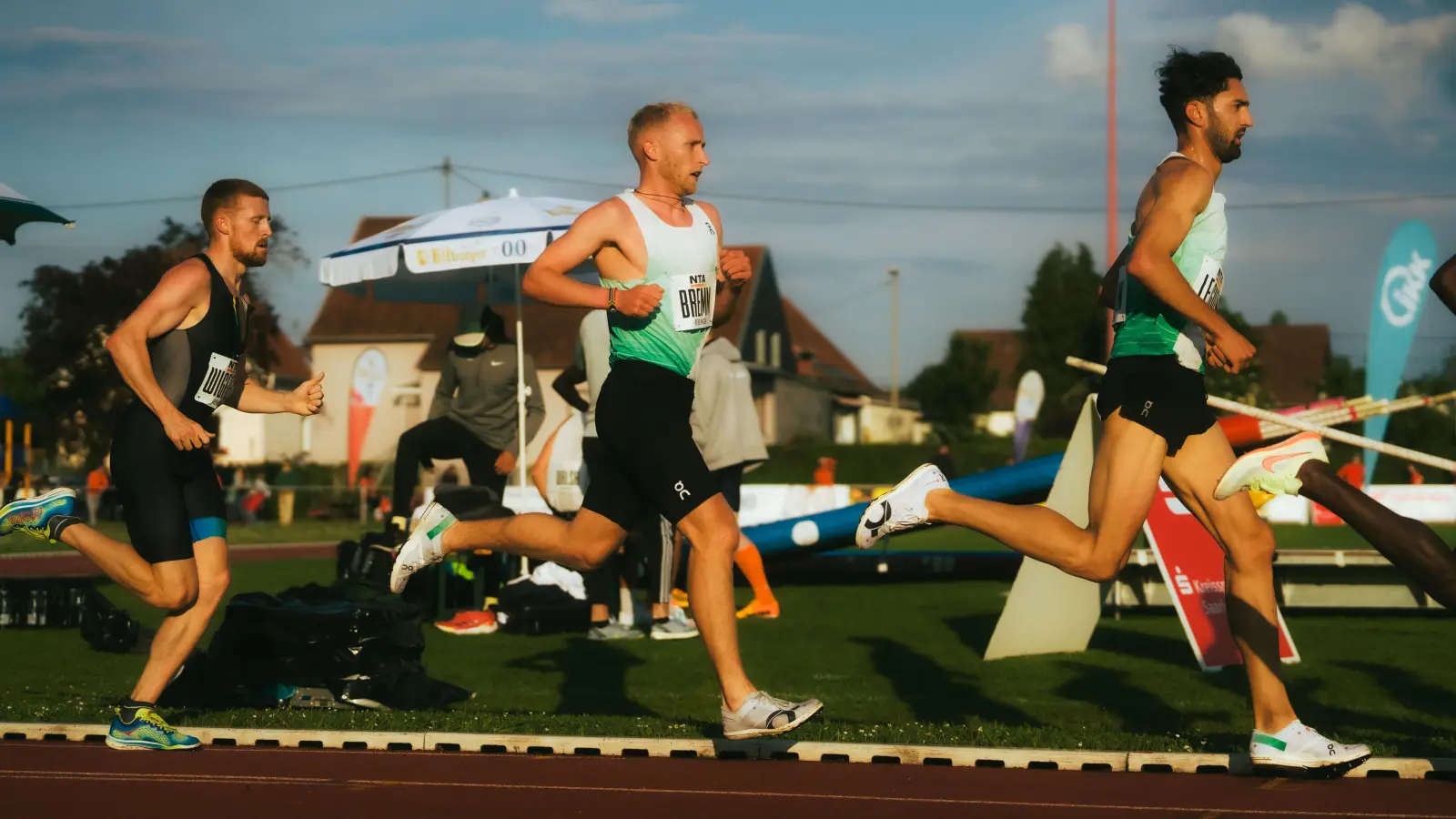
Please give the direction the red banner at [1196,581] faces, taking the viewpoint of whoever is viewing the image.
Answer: facing the viewer

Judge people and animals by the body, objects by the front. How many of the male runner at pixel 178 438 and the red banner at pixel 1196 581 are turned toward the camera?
1

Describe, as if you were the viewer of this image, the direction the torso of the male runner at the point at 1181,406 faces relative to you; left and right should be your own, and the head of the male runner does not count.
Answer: facing to the right of the viewer

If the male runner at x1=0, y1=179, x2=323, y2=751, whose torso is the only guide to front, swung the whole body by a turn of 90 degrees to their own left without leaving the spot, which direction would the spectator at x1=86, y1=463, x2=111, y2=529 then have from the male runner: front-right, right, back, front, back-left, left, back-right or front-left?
front

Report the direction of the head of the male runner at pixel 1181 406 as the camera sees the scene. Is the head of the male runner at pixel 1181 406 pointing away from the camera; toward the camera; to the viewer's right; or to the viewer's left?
to the viewer's right

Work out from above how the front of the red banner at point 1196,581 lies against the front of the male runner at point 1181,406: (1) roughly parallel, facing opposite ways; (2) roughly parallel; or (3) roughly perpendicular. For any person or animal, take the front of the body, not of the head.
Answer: roughly perpendicular

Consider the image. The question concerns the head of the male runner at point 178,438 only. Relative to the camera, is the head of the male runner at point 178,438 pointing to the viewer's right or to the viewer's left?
to the viewer's right

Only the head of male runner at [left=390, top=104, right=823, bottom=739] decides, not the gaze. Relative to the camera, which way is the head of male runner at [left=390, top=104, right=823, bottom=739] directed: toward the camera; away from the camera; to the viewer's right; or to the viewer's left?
to the viewer's right

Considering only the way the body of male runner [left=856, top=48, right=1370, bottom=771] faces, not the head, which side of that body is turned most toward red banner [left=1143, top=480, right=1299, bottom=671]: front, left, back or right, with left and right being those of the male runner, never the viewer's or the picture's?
left

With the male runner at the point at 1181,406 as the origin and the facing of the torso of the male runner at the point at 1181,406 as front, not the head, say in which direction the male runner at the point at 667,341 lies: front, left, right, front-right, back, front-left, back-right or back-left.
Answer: back

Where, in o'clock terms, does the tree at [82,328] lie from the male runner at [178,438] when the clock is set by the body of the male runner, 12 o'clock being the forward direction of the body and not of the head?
The tree is roughly at 9 o'clock from the male runner.

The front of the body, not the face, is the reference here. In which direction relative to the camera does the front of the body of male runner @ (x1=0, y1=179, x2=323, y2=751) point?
to the viewer's right

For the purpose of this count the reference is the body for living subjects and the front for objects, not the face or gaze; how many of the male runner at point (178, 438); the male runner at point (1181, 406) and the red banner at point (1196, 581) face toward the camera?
1

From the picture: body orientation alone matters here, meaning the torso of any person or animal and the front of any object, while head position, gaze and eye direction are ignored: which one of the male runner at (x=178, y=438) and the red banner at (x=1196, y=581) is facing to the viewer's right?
the male runner

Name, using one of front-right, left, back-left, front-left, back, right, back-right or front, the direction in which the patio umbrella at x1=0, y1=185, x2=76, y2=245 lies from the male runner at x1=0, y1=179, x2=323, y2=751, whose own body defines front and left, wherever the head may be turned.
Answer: left
